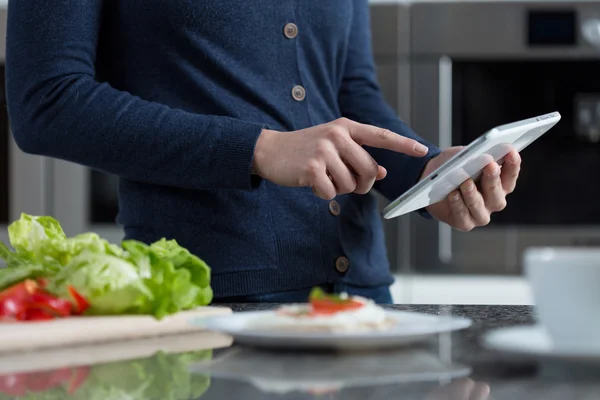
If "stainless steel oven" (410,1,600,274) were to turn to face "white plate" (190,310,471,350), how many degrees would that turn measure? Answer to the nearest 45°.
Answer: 0° — it already faces it

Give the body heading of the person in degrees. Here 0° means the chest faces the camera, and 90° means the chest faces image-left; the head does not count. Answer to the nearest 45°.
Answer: approximately 315°

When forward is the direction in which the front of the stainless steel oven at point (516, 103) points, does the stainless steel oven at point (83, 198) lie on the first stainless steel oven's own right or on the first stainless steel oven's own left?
on the first stainless steel oven's own right

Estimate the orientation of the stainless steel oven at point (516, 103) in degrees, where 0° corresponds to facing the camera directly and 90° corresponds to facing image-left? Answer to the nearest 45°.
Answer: approximately 0°

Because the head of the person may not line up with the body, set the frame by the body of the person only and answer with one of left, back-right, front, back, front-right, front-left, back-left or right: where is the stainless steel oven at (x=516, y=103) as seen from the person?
left

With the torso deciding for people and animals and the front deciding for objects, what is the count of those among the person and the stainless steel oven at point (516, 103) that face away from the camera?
0

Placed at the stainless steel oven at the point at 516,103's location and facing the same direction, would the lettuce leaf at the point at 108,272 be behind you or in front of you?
in front

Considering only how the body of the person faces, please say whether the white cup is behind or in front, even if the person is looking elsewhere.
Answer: in front

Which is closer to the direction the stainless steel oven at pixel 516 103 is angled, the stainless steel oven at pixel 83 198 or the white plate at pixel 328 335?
the white plate
